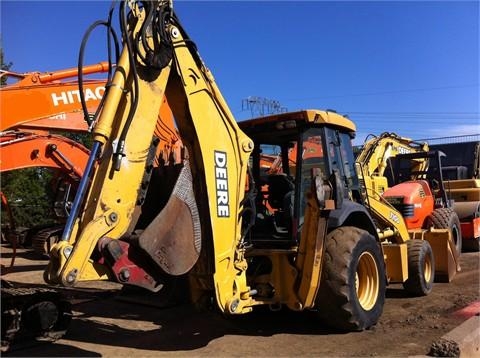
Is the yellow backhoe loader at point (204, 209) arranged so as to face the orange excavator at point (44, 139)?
no

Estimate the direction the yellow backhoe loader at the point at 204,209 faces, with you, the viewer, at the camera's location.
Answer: facing away from the viewer and to the right of the viewer

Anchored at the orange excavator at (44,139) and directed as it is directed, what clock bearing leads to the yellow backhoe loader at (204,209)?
The yellow backhoe loader is roughly at 2 o'clock from the orange excavator.

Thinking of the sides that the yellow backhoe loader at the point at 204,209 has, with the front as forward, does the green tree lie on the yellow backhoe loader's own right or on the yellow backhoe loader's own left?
on the yellow backhoe loader's own left

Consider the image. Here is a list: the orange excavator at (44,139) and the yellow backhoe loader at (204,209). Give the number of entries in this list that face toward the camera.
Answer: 0

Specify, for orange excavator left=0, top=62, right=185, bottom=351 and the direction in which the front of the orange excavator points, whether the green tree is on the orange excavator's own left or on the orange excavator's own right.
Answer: on the orange excavator's own left

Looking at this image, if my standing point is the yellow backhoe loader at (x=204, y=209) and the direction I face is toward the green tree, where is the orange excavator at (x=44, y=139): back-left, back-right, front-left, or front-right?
front-left
